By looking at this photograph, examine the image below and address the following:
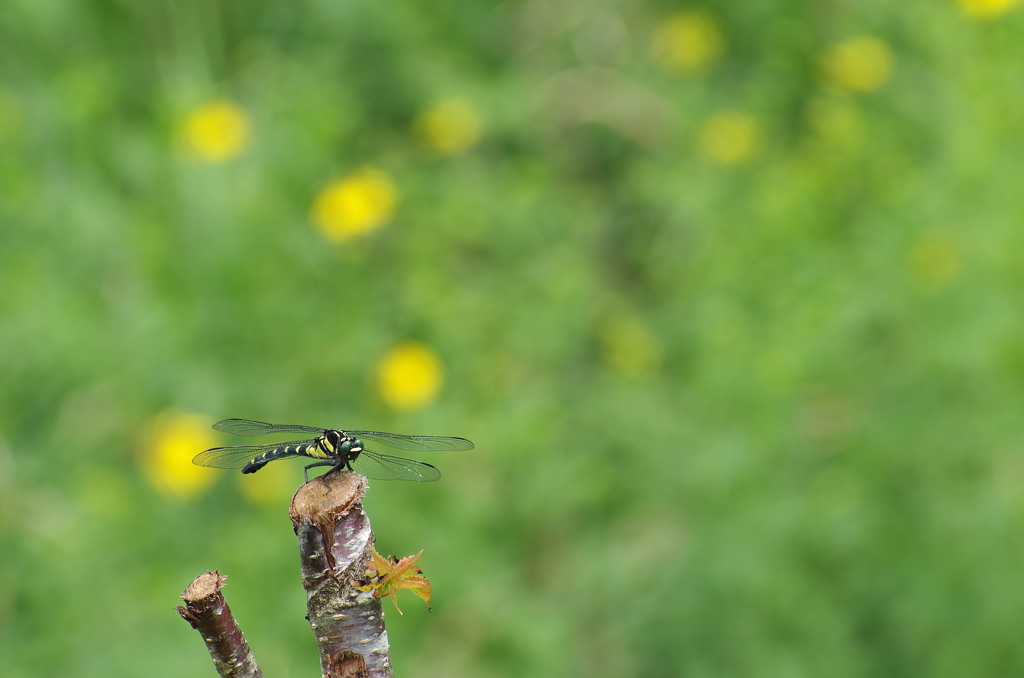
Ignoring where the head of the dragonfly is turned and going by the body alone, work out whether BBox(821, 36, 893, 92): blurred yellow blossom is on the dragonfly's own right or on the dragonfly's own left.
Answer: on the dragonfly's own left

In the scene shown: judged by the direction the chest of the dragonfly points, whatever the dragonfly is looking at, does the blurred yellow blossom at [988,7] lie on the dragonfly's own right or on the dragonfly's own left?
on the dragonfly's own left

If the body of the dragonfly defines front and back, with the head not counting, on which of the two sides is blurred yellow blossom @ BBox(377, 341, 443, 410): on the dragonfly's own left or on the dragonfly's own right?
on the dragonfly's own left

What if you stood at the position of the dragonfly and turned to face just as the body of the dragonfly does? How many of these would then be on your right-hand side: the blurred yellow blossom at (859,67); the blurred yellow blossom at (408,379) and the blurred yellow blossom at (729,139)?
0

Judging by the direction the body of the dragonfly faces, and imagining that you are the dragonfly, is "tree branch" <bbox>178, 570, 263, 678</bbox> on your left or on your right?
on your right

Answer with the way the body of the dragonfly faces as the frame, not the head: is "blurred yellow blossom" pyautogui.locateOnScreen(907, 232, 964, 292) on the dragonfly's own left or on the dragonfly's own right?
on the dragonfly's own left

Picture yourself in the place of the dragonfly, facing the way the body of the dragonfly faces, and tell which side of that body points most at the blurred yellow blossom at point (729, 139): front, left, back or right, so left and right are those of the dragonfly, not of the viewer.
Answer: left

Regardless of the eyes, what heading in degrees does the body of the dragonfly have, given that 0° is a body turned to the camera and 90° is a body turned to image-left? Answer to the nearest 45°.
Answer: approximately 315°

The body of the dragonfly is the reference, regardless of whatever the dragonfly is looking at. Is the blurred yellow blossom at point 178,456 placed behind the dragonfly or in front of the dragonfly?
behind
